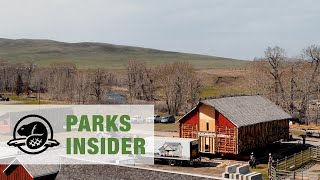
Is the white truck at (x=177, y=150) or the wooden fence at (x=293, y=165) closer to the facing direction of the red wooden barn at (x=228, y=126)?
the white truck

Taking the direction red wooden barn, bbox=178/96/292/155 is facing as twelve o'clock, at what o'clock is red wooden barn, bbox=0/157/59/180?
red wooden barn, bbox=0/157/59/180 is roughly at 12 o'clock from red wooden barn, bbox=178/96/292/155.

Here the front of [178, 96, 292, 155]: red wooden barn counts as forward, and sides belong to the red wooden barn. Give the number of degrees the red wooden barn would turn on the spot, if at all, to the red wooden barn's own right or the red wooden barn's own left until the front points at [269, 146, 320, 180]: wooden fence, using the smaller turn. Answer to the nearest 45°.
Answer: approximately 90° to the red wooden barn's own left

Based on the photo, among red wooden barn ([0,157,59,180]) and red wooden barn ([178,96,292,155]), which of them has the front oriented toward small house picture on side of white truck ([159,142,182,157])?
red wooden barn ([178,96,292,155])

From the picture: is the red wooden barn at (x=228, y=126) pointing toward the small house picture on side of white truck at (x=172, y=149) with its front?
yes

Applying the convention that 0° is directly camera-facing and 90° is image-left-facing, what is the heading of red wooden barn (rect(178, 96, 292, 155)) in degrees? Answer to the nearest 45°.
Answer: approximately 45°
